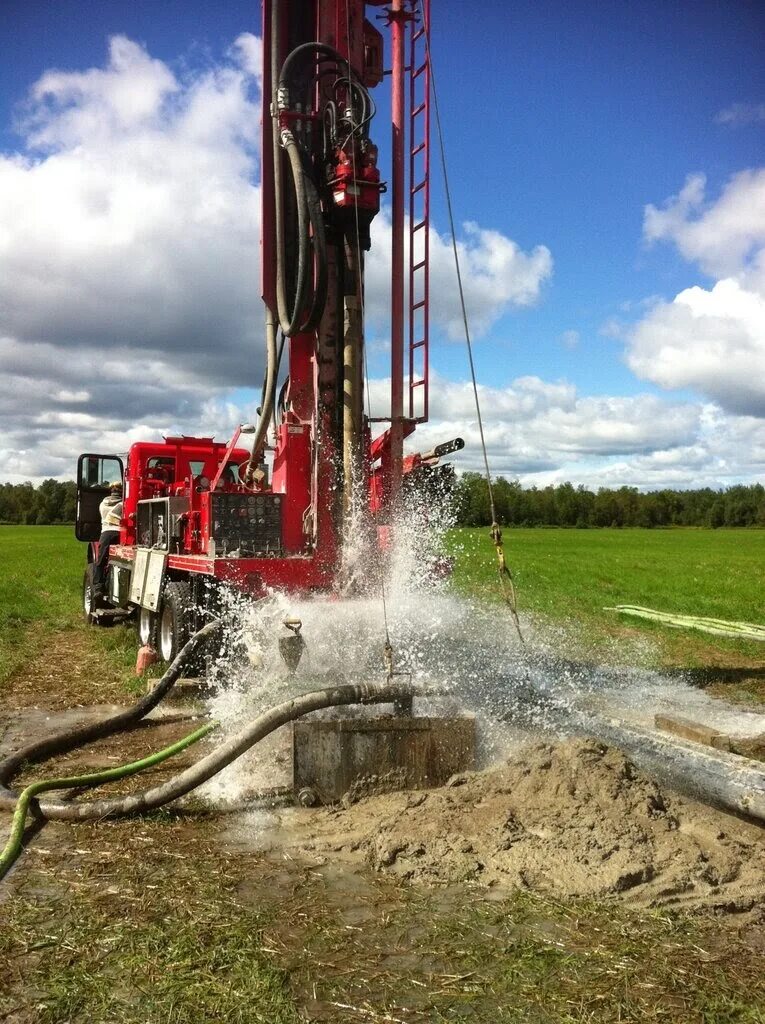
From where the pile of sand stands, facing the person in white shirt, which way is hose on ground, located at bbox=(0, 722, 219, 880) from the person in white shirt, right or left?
left

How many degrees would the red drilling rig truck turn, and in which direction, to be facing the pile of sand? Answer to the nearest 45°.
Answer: approximately 135° to its left

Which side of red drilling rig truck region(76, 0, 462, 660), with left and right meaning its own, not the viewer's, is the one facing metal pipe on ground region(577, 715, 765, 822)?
back

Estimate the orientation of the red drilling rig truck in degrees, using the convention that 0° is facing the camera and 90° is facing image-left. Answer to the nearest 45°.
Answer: approximately 135°
